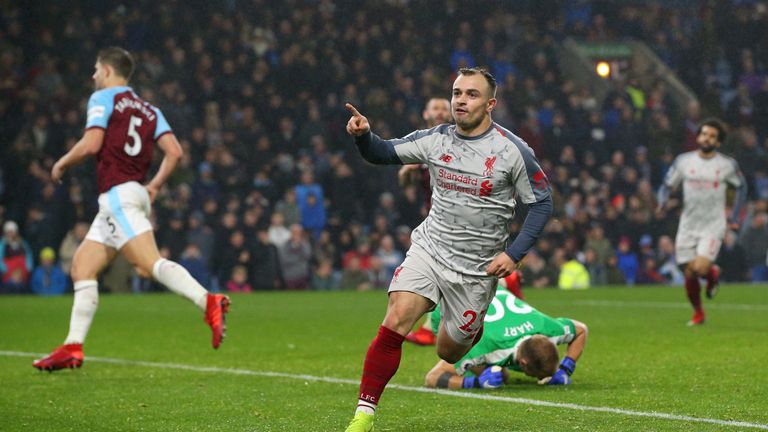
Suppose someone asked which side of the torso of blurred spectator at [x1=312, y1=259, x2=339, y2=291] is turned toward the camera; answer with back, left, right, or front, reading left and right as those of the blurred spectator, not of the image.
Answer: front

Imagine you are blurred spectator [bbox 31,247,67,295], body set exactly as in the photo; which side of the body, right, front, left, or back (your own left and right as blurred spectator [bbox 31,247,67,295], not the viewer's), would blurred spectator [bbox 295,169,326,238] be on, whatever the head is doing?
left

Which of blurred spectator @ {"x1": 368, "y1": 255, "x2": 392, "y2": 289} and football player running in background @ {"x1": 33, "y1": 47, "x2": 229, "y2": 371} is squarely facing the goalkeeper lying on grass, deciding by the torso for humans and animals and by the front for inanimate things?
the blurred spectator

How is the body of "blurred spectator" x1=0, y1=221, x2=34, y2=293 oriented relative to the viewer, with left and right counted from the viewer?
facing the viewer

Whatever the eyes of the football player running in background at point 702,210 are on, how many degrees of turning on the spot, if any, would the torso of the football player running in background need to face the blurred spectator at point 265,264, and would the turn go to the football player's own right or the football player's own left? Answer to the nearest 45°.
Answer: approximately 135° to the football player's own right

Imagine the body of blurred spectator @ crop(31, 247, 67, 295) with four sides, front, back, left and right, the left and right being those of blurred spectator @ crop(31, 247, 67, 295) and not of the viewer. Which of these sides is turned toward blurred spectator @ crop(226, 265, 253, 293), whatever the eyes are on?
left

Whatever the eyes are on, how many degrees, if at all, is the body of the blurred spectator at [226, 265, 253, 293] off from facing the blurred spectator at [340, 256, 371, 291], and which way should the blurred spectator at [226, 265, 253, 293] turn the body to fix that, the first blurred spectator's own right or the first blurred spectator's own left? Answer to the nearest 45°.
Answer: approximately 90° to the first blurred spectator's own left

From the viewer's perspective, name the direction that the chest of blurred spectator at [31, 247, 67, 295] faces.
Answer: toward the camera

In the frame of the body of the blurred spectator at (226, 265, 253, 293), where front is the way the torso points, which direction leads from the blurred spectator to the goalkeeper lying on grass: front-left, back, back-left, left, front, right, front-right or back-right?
front

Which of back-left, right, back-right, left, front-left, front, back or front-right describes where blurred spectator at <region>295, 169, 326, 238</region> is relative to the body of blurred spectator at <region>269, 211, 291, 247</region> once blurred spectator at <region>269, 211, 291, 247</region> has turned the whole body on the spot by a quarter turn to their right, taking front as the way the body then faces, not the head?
back-right
